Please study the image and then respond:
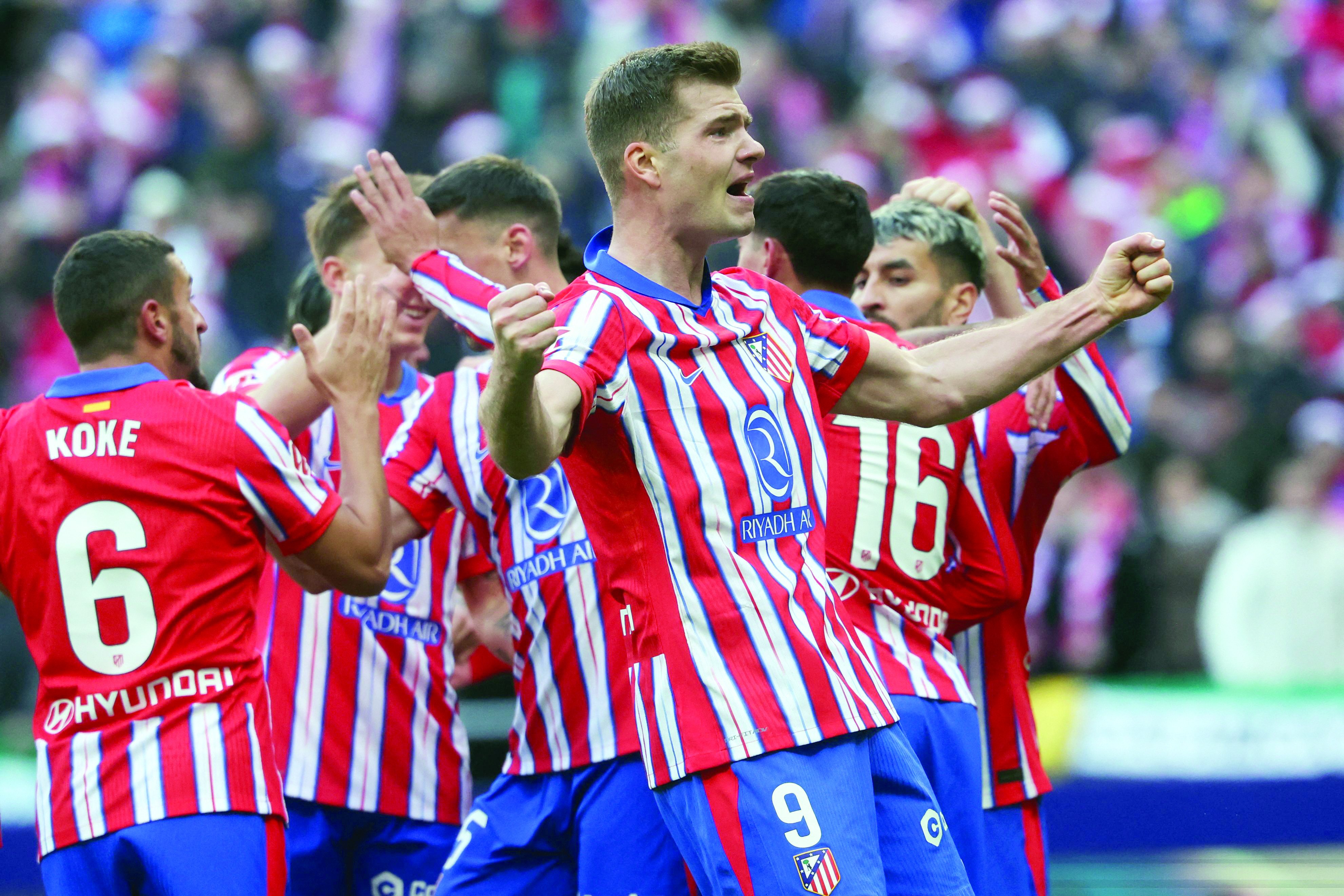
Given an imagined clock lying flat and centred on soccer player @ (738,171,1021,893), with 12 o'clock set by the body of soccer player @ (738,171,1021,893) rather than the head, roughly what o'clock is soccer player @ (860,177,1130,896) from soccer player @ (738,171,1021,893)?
soccer player @ (860,177,1130,896) is roughly at 3 o'clock from soccer player @ (738,171,1021,893).

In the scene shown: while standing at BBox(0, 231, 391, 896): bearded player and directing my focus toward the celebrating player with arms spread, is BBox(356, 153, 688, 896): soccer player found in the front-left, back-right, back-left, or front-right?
front-left

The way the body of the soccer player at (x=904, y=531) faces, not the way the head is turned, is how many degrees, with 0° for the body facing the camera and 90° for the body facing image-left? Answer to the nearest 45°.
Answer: approximately 135°

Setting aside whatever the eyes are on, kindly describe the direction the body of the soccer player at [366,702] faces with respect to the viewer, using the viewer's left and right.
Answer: facing the viewer and to the right of the viewer

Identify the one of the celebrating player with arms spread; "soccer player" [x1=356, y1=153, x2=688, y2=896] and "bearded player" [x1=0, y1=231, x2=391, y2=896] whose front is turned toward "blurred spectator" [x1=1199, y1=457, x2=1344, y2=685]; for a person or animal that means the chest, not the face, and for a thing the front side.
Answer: the bearded player

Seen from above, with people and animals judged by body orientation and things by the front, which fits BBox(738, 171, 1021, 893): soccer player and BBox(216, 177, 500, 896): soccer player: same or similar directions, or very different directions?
very different directions

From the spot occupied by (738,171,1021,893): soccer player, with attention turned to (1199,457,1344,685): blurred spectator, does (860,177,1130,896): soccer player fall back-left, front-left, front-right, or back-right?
front-right

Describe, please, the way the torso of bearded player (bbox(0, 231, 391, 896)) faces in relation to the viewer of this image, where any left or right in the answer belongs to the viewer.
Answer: facing away from the viewer and to the right of the viewer

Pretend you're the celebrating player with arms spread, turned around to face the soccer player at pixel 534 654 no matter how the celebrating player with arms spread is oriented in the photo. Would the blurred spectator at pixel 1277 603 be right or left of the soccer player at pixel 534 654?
right

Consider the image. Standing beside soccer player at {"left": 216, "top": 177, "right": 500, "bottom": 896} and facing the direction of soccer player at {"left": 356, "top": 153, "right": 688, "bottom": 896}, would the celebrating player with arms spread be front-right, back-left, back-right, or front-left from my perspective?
front-right

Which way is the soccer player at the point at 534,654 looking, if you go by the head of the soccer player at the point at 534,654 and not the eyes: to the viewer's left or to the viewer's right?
to the viewer's left

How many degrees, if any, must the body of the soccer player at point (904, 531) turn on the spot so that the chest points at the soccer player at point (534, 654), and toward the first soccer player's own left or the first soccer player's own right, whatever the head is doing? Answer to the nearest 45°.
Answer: approximately 45° to the first soccer player's own left

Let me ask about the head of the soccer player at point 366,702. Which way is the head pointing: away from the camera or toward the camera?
toward the camera

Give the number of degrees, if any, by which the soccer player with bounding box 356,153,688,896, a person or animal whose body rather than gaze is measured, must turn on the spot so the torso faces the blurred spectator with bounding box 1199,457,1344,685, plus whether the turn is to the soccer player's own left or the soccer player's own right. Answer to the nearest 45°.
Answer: approximately 180°

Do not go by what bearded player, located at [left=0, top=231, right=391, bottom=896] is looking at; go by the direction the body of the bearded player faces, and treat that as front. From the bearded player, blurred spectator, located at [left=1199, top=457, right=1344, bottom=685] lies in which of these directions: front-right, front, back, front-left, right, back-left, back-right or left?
front

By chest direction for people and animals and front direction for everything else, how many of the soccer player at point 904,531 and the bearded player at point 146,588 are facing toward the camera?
0
